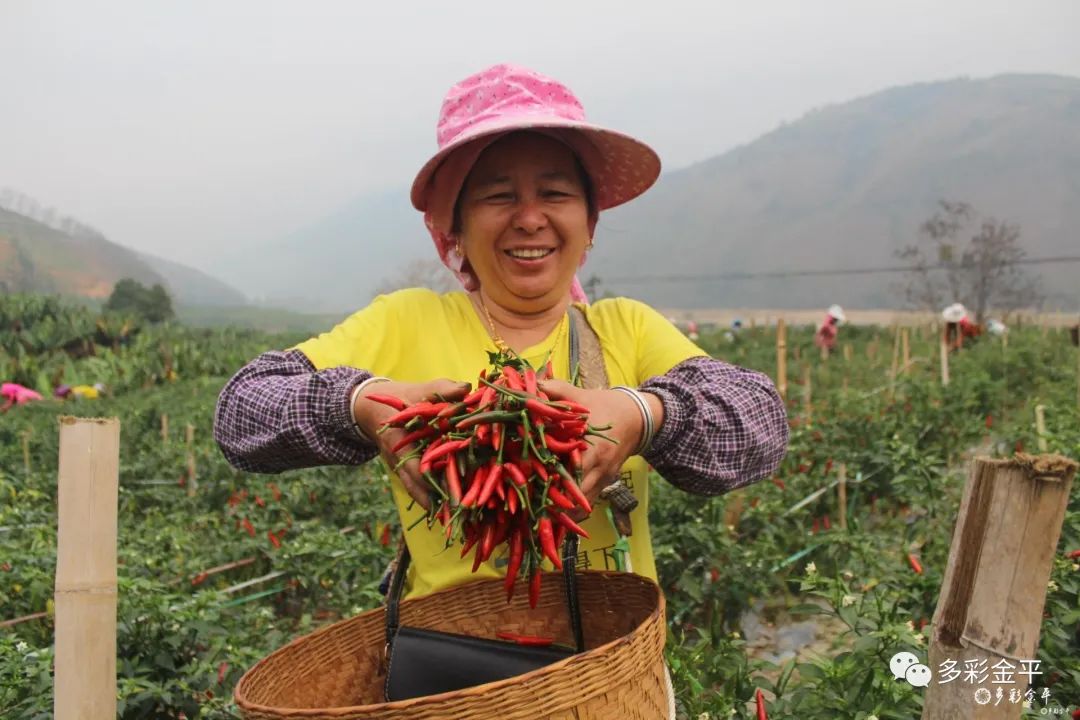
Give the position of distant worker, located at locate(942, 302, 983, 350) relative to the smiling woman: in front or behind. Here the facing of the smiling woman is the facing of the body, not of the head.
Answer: behind

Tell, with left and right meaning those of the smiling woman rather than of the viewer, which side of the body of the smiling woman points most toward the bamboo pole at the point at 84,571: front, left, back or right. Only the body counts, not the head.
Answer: right

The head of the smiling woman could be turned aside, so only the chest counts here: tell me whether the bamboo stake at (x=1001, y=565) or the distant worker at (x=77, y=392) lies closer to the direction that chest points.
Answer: the bamboo stake

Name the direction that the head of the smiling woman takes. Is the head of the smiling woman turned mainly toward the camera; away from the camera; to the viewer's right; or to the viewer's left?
toward the camera

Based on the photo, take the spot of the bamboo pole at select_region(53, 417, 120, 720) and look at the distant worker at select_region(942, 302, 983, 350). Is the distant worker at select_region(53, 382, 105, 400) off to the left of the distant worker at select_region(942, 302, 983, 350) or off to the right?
left

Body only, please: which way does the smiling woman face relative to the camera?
toward the camera

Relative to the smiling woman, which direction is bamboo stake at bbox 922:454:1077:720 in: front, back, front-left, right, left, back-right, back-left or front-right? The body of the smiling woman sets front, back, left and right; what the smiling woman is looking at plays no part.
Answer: front-left
